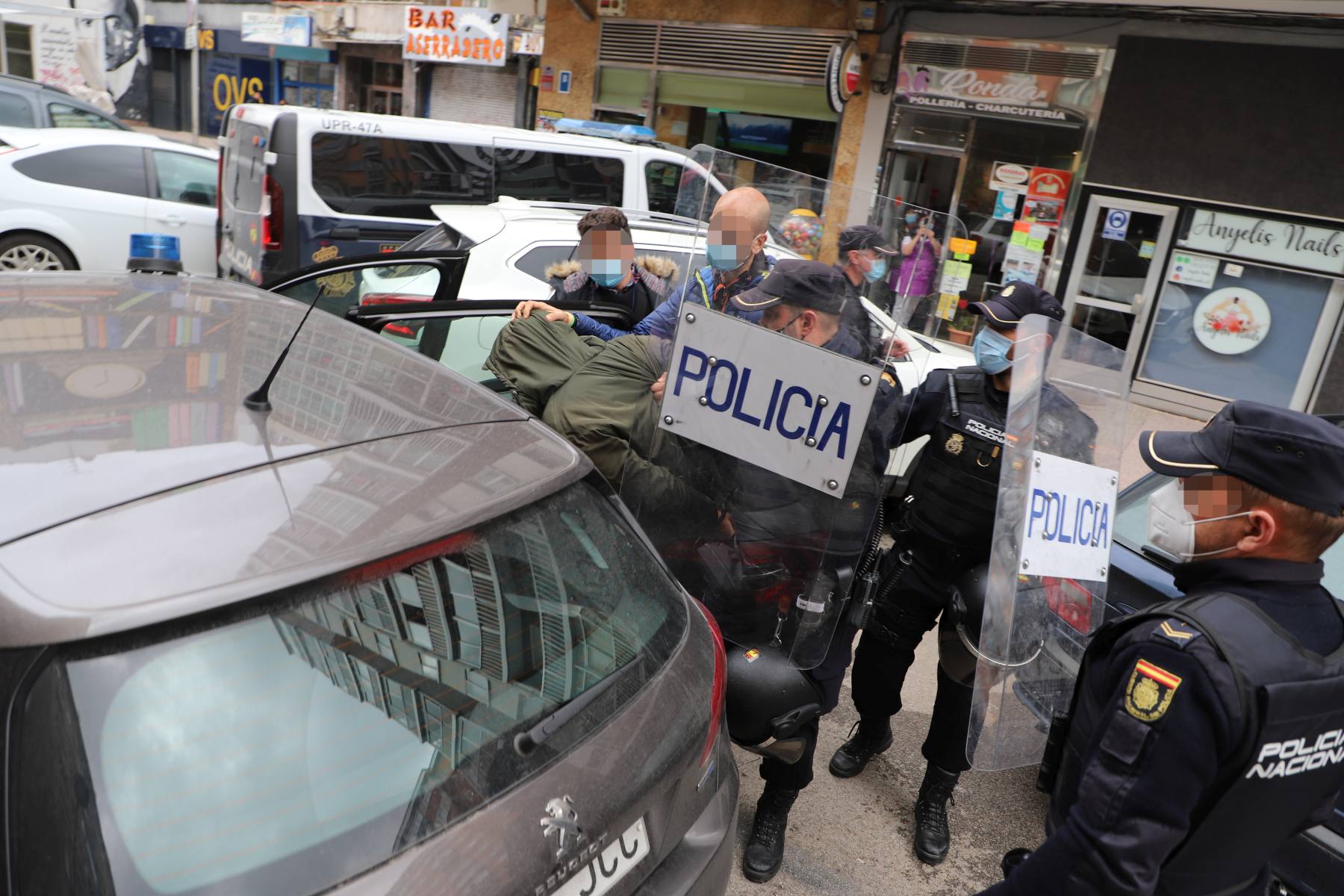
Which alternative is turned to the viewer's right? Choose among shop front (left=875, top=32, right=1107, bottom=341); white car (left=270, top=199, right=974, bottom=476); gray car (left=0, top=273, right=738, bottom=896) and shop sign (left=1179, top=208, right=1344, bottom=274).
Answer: the white car

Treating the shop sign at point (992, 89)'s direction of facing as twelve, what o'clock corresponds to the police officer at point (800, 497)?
The police officer is roughly at 12 o'clock from the shop sign.

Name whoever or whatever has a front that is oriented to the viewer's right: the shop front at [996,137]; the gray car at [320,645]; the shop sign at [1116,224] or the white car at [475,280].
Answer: the white car

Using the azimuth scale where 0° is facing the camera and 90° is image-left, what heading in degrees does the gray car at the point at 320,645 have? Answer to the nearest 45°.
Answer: approximately 135°

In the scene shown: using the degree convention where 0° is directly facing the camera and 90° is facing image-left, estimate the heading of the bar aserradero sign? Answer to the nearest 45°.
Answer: approximately 0°

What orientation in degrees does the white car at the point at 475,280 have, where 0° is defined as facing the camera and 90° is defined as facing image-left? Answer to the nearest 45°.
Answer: approximately 270°

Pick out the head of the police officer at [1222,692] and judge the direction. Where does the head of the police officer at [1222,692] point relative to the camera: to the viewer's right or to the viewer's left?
to the viewer's left

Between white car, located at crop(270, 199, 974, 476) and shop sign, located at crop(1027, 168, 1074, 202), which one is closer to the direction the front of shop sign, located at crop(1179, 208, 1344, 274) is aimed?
the white car

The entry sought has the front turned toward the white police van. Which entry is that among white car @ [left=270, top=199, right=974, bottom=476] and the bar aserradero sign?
the bar aserradero sign

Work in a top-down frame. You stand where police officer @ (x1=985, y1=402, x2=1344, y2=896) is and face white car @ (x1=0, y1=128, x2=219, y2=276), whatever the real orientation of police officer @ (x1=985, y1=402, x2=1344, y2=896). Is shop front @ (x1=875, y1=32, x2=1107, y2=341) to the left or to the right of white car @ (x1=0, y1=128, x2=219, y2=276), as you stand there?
right
